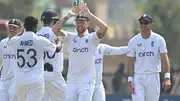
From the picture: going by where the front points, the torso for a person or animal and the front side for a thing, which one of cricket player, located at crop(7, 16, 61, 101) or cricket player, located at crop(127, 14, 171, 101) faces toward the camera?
cricket player, located at crop(127, 14, 171, 101)

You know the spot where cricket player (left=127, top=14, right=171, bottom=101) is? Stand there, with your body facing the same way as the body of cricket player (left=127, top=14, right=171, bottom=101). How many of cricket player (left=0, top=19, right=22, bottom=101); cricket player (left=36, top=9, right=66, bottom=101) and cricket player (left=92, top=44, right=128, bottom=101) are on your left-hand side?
0

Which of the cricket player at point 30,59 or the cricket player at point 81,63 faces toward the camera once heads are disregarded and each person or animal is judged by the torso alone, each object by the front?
the cricket player at point 81,63

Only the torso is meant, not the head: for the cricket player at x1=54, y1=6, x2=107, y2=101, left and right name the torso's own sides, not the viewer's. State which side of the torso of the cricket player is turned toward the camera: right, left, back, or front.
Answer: front

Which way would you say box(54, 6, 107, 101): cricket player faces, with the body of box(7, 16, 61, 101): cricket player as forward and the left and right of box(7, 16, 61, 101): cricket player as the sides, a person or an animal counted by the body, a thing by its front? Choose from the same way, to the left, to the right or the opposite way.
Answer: the opposite way

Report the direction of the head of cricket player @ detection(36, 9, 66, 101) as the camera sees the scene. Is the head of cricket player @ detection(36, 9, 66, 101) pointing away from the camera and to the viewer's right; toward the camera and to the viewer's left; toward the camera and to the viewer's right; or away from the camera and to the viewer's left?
away from the camera and to the viewer's right

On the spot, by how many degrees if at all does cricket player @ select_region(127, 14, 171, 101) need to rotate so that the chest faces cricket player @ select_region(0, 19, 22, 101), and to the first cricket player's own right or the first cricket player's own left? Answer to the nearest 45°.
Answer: approximately 90° to the first cricket player's own right

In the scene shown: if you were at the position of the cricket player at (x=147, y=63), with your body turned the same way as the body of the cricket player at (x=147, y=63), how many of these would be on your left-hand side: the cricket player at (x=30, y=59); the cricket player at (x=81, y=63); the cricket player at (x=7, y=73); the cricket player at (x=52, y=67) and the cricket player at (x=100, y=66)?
0

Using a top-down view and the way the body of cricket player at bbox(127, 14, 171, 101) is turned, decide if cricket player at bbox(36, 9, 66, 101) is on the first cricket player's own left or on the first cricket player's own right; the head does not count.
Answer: on the first cricket player's own right

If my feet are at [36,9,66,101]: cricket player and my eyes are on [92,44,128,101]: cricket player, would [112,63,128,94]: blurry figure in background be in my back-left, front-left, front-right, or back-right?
front-left

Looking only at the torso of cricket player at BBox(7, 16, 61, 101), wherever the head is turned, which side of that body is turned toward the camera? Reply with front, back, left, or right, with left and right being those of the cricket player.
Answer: back

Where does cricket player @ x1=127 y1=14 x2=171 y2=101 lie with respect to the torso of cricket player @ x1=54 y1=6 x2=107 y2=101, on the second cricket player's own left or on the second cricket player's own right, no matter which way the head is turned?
on the second cricket player's own left
